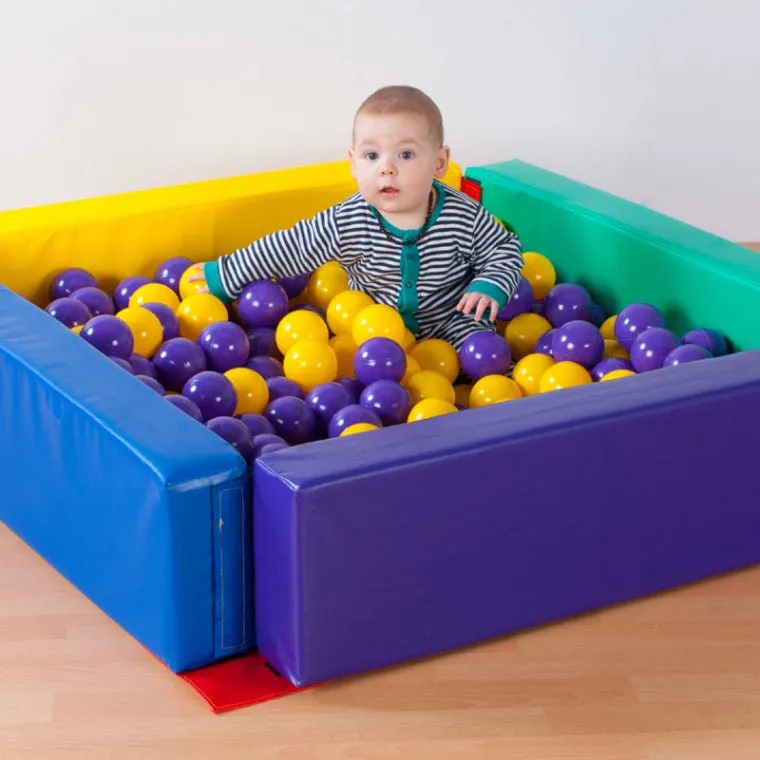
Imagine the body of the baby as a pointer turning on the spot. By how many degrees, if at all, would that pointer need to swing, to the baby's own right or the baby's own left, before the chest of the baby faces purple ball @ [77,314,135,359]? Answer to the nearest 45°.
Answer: approximately 45° to the baby's own right

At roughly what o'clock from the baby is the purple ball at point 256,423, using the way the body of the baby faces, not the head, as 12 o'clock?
The purple ball is roughly at 1 o'clock from the baby.

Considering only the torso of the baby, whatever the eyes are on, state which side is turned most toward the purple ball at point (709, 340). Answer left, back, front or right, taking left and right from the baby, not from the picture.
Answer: left

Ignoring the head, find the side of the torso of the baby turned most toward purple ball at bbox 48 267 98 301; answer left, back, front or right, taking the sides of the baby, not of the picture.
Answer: right

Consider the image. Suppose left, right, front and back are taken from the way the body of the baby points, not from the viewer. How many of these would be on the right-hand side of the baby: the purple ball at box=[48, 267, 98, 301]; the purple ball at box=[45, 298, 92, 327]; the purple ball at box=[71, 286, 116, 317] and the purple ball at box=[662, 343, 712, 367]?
3

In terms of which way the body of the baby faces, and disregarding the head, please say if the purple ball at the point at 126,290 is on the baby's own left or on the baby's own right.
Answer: on the baby's own right

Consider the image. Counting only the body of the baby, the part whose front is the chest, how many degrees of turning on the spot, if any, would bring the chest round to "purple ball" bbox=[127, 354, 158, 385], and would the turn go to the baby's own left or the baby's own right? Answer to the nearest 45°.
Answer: approximately 45° to the baby's own right

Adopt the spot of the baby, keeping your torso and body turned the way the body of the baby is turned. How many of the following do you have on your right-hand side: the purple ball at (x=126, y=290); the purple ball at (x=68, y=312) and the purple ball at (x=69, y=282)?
3

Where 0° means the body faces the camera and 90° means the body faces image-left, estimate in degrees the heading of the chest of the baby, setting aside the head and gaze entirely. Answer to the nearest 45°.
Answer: approximately 0°

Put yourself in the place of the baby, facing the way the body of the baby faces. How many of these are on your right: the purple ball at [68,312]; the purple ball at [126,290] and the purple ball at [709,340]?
2
